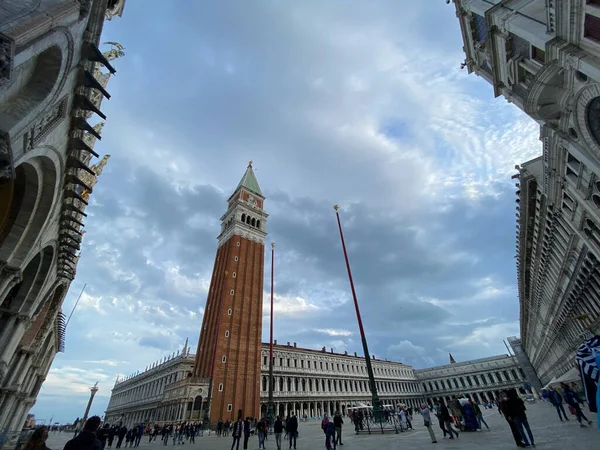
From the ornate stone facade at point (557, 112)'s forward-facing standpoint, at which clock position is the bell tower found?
The bell tower is roughly at 2 o'clock from the ornate stone facade.

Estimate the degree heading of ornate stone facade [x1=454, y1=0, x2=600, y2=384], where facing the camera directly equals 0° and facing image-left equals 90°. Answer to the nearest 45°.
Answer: approximately 45°

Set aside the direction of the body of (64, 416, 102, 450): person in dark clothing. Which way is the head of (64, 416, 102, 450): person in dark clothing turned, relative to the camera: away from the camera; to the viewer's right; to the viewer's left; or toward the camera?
away from the camera

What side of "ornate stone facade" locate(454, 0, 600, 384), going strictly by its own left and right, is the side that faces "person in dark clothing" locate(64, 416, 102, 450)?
front

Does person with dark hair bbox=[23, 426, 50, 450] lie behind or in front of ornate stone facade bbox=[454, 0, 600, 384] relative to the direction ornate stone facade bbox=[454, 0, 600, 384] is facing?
in front

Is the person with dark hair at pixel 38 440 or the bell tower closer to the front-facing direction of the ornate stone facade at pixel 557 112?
the person with dark hair

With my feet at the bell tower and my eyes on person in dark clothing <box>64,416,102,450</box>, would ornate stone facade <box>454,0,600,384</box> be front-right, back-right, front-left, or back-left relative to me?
front-left
